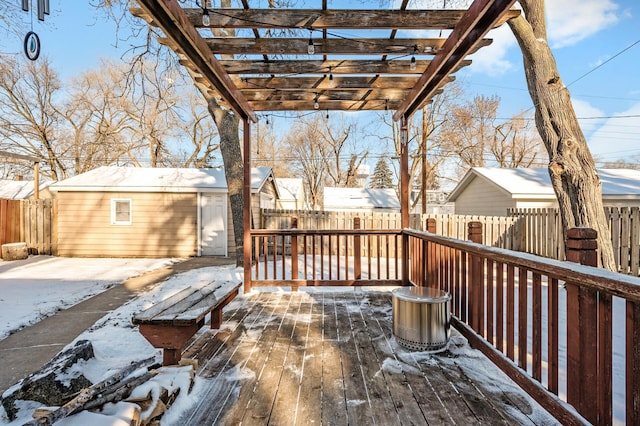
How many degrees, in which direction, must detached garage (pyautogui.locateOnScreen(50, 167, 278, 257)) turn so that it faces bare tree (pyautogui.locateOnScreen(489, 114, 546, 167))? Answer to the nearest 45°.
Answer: approximately 90° to its left

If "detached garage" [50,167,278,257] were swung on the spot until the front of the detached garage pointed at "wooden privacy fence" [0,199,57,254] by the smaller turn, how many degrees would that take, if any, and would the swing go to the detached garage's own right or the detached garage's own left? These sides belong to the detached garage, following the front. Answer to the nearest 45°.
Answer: approximately 135° to the detached garage's own right

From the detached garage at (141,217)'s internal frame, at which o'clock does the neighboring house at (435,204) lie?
the neighboring house at (435,204) is roughly at 8 o'clock from the detached garage at (141,217).

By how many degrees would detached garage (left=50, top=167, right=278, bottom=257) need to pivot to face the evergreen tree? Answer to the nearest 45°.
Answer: approximately 135° to its left

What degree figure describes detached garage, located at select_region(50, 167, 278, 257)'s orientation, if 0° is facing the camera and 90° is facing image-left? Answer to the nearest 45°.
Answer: approximately 0°

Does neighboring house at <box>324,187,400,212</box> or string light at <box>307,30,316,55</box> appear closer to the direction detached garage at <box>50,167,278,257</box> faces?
the string light

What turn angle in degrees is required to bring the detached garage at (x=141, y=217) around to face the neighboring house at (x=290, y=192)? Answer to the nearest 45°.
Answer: approximately 135° to its left

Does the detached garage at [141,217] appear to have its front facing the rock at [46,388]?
yes

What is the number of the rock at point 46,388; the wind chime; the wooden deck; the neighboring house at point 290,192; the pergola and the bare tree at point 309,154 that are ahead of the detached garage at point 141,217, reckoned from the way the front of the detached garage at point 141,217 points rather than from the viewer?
4

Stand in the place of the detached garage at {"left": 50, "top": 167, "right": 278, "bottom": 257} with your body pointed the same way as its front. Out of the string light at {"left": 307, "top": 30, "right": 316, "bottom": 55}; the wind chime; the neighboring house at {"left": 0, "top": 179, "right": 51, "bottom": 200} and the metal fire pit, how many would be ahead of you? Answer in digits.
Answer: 3

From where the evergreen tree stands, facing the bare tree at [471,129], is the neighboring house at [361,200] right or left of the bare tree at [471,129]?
right

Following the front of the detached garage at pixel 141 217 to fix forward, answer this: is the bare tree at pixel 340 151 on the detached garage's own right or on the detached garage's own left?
on the detached garage's own left

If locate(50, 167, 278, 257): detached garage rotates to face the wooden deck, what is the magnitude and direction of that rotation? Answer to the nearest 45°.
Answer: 0° — it already faces it

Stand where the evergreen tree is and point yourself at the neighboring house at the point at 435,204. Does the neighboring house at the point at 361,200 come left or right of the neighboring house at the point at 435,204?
right
